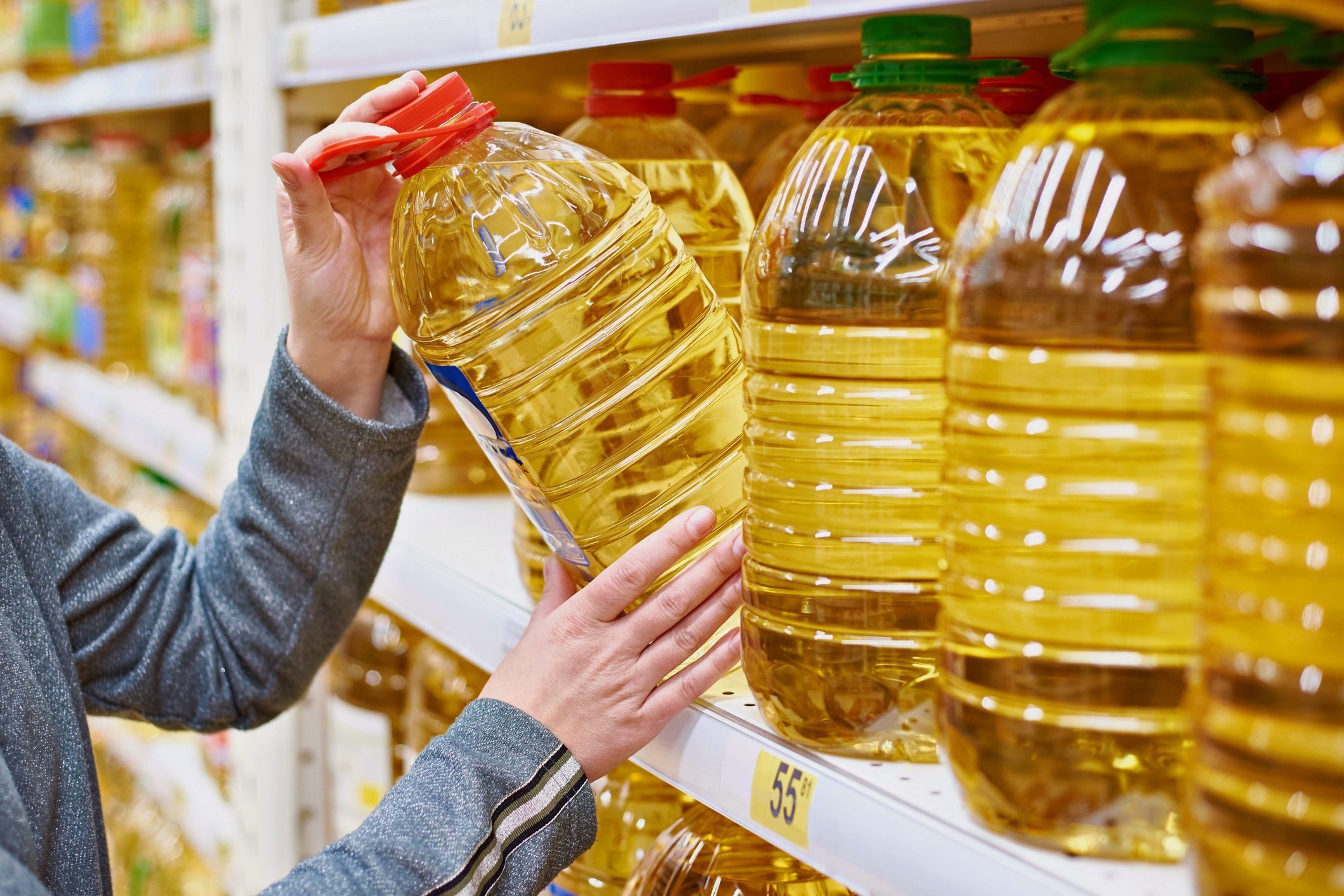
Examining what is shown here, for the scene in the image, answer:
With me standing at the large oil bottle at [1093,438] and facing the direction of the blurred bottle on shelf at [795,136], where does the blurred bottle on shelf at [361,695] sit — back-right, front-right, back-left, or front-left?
front-left

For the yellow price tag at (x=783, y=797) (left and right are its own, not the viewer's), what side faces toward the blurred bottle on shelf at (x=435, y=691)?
right

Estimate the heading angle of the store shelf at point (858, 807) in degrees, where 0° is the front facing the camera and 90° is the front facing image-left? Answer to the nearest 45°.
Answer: approximately 45°

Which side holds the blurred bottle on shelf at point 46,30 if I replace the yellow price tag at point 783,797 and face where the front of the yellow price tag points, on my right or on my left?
on my right

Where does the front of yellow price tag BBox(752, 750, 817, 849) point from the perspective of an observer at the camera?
facing the viewer and to the left of the viewer

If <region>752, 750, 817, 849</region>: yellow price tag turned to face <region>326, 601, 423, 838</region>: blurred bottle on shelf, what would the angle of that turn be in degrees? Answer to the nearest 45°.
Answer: approximately 90° to its right

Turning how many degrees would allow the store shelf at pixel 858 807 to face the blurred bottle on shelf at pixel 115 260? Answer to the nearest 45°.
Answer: approximately 90° to its right
